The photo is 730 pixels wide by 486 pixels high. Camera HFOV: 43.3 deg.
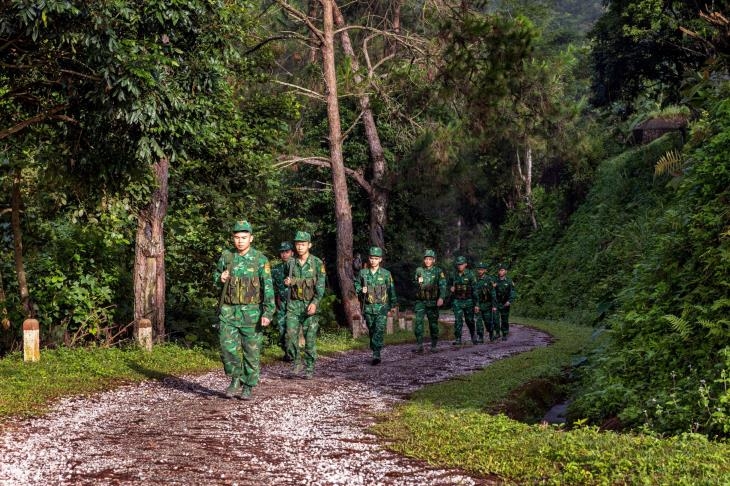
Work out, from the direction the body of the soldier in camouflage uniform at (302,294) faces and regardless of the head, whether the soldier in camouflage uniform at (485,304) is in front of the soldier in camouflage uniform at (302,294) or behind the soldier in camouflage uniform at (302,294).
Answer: behind

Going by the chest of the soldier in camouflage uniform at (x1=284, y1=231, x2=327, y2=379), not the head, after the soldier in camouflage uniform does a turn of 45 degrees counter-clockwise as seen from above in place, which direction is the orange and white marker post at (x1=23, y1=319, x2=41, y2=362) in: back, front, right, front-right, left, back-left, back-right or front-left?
back-right

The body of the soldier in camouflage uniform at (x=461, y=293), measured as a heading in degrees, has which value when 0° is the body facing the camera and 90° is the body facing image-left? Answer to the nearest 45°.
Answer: approximately 0°

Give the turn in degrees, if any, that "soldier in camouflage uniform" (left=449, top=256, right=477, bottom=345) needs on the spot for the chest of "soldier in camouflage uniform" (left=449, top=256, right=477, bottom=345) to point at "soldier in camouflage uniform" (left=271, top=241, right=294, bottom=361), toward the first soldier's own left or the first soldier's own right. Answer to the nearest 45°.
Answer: approximately 45° to the first soldier's own right

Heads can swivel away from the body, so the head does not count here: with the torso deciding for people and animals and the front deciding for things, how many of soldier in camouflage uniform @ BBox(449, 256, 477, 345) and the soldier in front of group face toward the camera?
2
